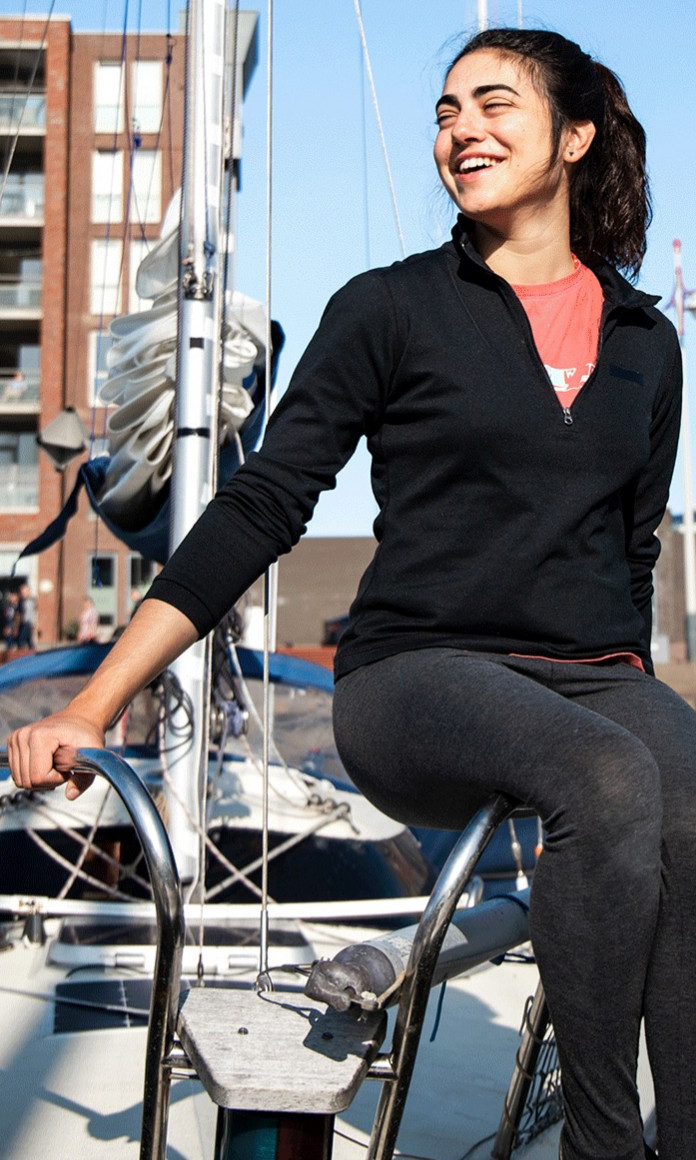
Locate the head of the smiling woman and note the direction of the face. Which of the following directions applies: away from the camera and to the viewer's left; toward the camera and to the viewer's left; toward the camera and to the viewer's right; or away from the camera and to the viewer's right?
toward the camera and to the viewer's left

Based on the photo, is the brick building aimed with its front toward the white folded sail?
yes

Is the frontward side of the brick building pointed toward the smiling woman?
yes

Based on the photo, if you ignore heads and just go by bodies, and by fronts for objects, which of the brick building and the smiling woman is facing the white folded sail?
the brick building

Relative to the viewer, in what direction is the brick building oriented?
toward the camera

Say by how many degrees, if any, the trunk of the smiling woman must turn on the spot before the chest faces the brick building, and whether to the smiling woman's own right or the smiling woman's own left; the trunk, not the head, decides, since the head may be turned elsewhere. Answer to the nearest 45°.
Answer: approximately 135° to the smiling woman's own left

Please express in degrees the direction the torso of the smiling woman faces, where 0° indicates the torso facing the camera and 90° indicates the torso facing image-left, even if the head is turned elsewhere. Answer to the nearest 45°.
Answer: approximately 315°
